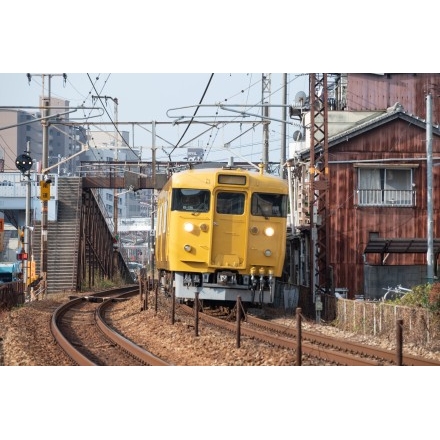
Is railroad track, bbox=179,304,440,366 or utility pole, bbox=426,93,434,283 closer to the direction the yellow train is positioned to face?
the railroad track

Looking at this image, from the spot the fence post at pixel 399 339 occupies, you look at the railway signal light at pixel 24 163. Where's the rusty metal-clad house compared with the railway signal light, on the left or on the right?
right

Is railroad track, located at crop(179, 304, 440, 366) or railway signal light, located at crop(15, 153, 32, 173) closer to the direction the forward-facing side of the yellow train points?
the railroad track

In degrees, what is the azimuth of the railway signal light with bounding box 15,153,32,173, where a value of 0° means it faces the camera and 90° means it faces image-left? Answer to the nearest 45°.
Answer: approximately 0°

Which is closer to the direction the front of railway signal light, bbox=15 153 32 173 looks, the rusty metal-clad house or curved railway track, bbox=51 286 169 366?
the curved railway track

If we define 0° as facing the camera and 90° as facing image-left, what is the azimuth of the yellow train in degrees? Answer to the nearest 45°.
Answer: approximately 0°

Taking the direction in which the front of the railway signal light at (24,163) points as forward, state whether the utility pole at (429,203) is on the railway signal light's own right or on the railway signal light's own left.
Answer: on the railway signal light's own left

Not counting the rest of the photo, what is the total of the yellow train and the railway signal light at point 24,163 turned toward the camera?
2
